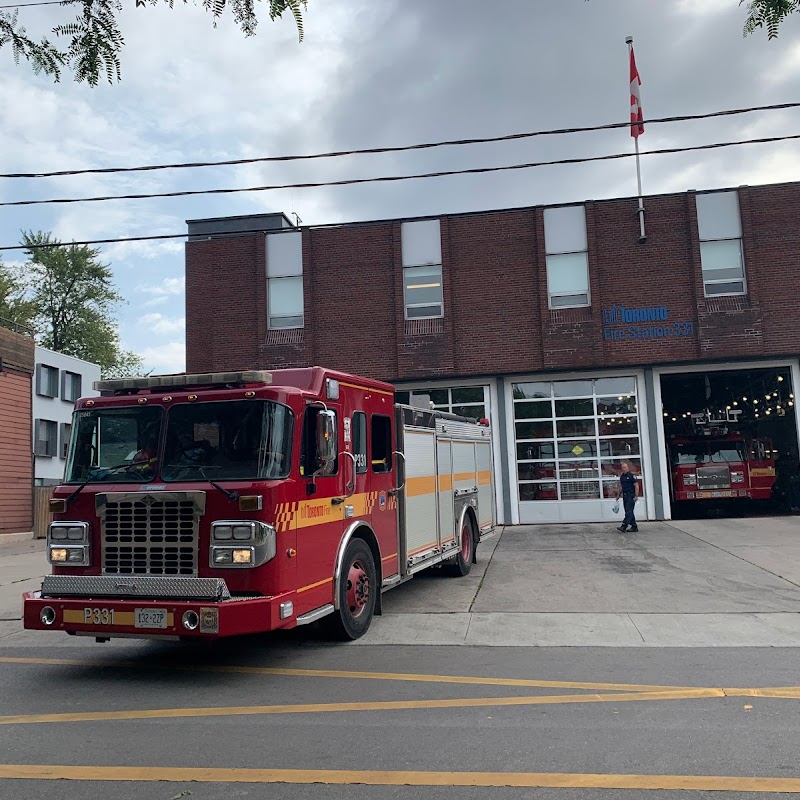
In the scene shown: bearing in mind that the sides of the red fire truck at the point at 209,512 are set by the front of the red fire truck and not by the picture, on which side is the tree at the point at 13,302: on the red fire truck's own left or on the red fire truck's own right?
on the red fire truck's own right

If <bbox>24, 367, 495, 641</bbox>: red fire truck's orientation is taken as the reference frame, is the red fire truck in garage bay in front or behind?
behind

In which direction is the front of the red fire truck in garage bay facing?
toward the camera

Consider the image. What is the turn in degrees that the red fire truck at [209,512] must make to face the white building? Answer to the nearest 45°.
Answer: approximately 135° to its right

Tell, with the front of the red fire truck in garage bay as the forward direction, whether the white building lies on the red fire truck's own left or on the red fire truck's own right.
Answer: on the red fire truck's own right

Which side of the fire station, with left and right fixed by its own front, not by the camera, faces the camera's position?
front

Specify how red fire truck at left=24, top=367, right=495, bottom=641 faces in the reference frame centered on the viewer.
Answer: facing the viewer and to the left of the viewer

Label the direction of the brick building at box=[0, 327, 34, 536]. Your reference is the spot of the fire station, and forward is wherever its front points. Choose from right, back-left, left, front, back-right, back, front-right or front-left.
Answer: right

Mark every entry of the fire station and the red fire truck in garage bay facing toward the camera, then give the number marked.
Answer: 2

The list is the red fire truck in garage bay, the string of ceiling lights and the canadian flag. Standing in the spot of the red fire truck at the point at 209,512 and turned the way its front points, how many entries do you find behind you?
3

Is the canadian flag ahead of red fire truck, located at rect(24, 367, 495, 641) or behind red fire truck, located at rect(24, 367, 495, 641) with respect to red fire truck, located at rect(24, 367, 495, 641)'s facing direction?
behind
